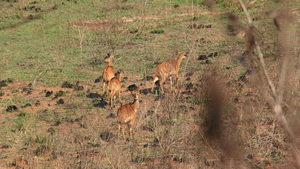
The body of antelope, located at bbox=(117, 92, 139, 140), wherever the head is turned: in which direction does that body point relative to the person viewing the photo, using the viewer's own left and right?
facing away from the viewer and to the right of the viewer
